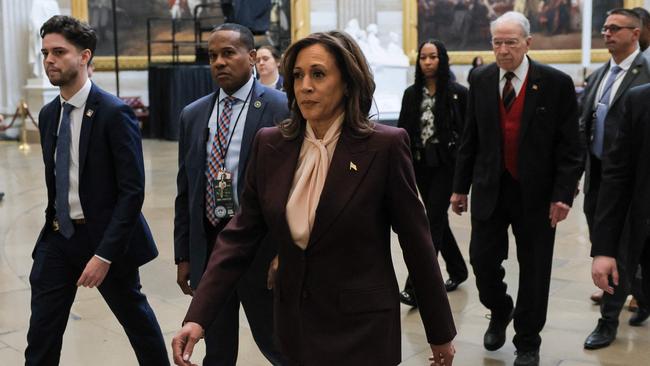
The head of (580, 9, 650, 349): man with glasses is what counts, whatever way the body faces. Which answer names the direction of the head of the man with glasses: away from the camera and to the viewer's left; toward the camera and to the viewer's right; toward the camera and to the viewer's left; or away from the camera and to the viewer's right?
toward the camera and to the viewer's left

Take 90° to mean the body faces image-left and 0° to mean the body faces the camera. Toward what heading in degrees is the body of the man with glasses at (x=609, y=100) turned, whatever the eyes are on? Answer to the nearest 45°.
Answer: approximately 45°

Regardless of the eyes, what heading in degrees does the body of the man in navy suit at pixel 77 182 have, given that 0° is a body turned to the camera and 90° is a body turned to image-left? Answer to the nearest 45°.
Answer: approximately 45°

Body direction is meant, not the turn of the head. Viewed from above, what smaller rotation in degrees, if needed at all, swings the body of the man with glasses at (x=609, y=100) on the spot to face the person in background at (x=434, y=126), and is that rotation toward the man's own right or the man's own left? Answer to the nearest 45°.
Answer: approximately 45° to the man's own right

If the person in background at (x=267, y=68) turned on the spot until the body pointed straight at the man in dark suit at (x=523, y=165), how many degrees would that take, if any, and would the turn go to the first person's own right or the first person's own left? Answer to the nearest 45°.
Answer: approximately 90° to the first person's own left

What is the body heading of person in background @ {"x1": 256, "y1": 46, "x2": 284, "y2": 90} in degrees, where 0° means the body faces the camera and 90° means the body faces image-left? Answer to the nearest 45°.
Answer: approximately 45°

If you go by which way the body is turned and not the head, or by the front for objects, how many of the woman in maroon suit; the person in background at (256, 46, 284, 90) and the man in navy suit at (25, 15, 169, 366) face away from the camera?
0

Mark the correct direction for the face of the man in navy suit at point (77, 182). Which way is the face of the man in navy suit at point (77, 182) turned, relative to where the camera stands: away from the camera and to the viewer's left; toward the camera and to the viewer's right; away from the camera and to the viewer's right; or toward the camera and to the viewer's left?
toward the camera and to the viewer's left

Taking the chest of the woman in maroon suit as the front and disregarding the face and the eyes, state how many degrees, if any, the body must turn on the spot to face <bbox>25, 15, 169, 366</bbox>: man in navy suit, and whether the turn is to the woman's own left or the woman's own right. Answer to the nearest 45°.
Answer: approximately 90° to the woman's own right
